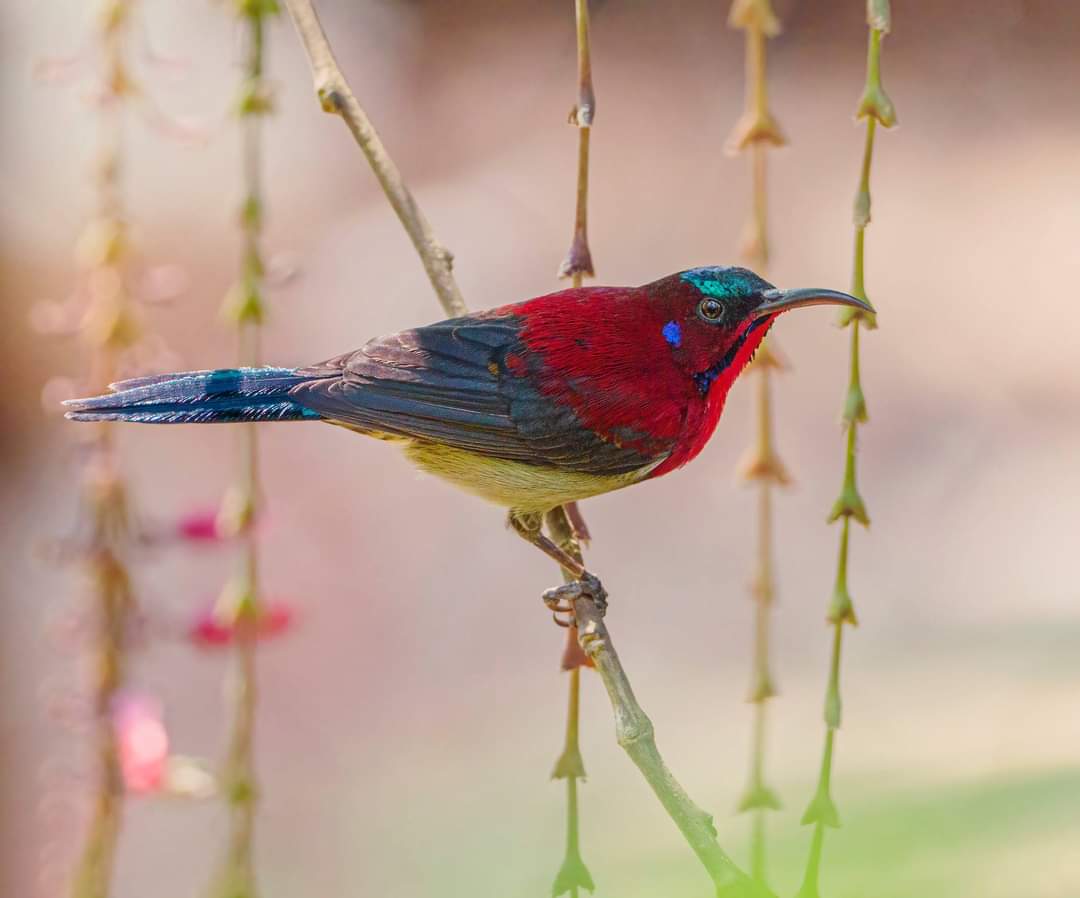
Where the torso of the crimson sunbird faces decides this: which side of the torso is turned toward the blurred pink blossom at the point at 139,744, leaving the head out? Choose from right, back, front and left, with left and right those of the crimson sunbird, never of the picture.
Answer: back

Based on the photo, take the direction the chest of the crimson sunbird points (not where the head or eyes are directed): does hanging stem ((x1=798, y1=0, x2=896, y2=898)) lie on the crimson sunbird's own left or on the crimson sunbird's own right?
on the crimson sunbird's own right

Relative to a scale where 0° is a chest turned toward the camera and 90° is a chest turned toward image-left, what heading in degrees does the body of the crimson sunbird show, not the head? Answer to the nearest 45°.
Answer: approximately 270°

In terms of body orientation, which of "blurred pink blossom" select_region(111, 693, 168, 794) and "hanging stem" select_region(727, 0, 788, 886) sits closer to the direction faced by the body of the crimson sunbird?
the hanging stem
